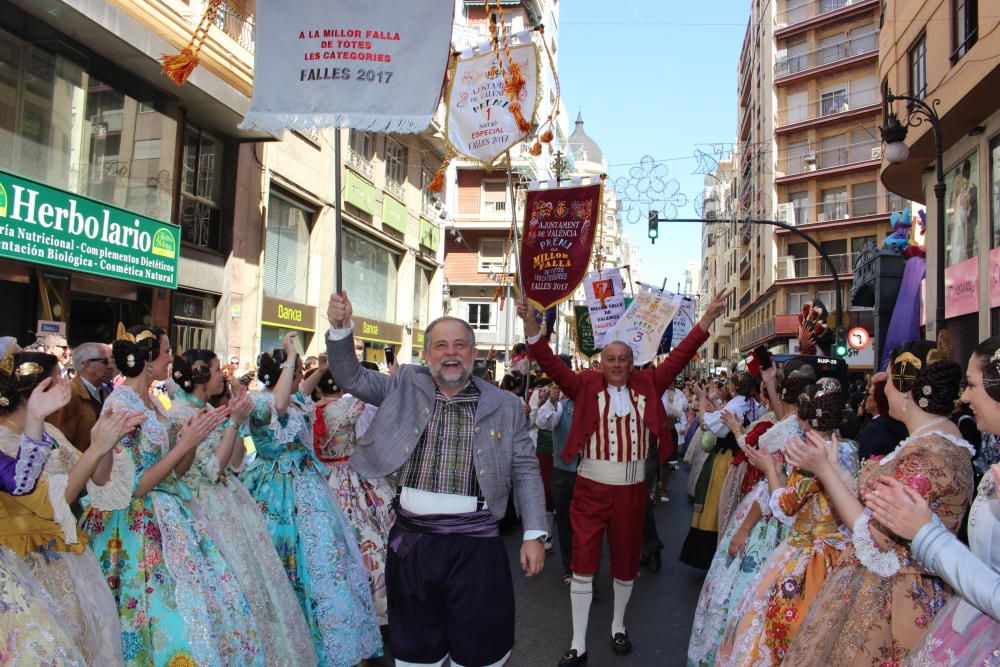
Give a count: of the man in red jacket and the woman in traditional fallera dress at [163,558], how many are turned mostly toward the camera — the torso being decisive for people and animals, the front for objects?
1

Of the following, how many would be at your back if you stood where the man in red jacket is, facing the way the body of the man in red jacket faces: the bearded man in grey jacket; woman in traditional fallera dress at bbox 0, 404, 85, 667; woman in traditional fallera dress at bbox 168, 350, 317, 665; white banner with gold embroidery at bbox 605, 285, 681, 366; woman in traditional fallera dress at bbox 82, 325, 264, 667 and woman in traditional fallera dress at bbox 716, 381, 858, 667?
1

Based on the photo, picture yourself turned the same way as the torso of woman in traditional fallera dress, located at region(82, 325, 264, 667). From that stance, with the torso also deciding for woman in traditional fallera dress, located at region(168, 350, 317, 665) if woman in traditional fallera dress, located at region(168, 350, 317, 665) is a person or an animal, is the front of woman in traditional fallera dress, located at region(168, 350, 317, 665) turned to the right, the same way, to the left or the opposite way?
the same way

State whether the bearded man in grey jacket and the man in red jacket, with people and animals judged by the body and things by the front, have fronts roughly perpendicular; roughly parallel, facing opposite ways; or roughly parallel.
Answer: roughly parallel

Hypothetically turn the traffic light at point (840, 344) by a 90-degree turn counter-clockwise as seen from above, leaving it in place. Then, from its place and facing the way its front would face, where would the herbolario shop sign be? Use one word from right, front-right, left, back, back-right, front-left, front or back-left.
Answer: back-right

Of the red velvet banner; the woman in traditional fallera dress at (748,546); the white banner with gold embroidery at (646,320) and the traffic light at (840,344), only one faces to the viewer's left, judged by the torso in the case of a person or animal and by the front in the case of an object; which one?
the woman in traditional fallera dress

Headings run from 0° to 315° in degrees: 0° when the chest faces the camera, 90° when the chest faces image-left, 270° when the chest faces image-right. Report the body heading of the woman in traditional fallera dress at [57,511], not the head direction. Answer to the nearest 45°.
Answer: approximately 270°

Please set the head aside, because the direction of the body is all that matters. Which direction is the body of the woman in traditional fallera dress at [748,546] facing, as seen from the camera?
to the viewer's left

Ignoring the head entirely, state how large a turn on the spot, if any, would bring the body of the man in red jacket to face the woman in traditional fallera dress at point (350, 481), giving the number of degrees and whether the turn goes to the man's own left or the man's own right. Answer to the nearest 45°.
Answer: approximately 90° to the man's own right

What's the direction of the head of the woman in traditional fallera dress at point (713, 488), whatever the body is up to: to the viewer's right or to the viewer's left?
to the viewer's left

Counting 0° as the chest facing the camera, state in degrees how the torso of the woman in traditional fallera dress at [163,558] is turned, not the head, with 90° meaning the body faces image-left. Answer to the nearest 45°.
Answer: approximately 270°

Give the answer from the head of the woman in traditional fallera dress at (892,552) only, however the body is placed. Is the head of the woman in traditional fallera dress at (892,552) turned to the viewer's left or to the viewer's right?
to the viewer's left

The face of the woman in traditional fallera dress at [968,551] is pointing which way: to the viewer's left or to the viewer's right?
to the viewer's left

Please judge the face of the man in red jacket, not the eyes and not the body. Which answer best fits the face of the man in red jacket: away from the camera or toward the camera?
toward the camera

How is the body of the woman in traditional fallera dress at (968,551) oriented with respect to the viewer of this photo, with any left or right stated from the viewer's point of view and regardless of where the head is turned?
facing to the left of the viewer

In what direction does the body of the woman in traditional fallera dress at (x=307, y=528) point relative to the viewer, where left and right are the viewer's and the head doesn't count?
facing to the right of the viewer

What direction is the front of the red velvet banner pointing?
toward the camera

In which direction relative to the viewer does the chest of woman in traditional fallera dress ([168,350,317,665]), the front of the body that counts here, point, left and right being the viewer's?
facing to the right of the viewer

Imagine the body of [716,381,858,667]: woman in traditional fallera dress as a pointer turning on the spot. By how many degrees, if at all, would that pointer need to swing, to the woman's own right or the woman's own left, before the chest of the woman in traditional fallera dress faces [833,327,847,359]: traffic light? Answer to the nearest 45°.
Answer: approximately 45° to the woman's own right

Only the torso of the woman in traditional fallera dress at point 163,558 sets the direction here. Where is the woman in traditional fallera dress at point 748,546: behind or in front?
in front
